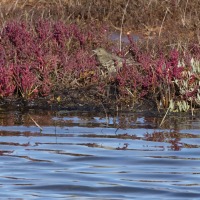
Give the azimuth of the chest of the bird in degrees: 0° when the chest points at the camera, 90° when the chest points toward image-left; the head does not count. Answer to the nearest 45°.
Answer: approximately 90°
